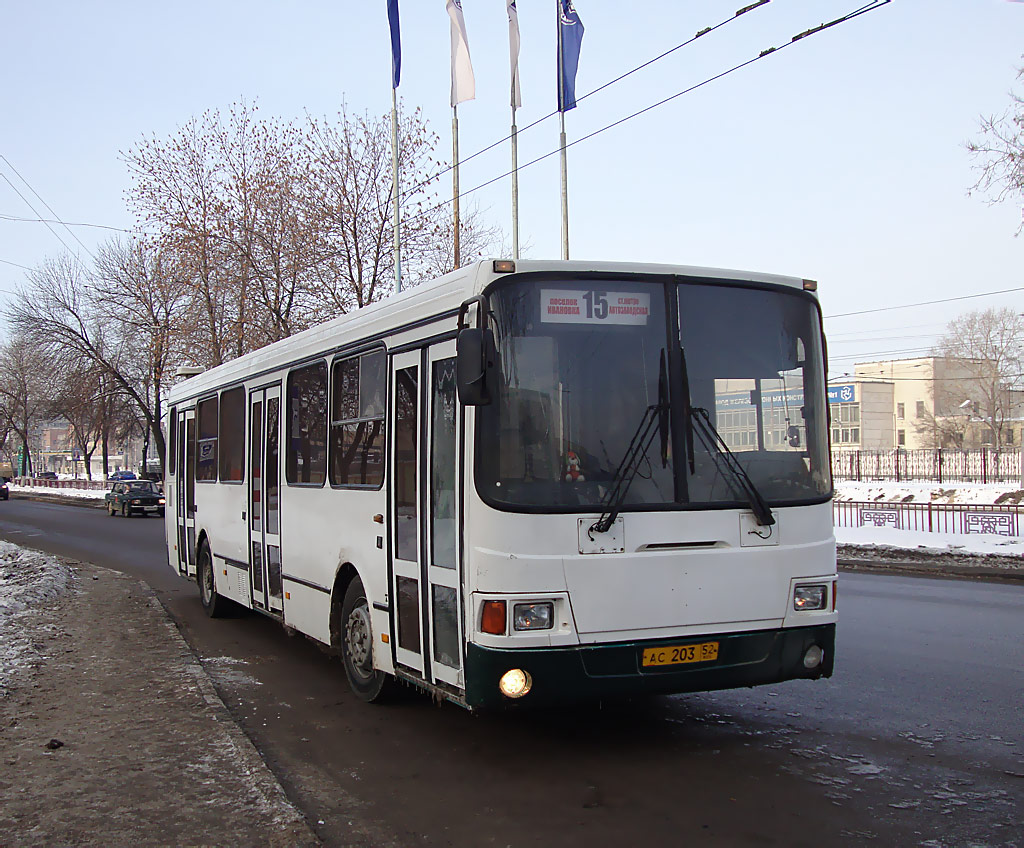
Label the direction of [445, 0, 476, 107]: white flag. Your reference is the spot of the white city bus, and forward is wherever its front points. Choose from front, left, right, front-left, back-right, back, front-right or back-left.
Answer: back-left

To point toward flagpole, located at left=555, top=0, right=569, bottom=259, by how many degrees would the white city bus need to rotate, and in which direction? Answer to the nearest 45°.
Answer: approximately 135° to its left

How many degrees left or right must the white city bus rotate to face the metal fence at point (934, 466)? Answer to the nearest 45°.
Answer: approximately 90° to its left

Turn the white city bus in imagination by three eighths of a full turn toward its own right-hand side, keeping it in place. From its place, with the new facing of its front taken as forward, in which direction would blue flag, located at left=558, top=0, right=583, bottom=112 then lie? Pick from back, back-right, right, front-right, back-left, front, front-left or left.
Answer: right

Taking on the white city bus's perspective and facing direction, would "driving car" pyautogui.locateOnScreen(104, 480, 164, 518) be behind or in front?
behind

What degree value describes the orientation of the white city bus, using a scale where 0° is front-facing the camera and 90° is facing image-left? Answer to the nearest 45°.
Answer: approximately 315°

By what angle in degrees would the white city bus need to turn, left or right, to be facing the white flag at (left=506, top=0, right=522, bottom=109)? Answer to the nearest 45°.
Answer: approximately 135° to its left

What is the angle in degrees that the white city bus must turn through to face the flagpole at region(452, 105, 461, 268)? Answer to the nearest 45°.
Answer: approximately 135° to its left
